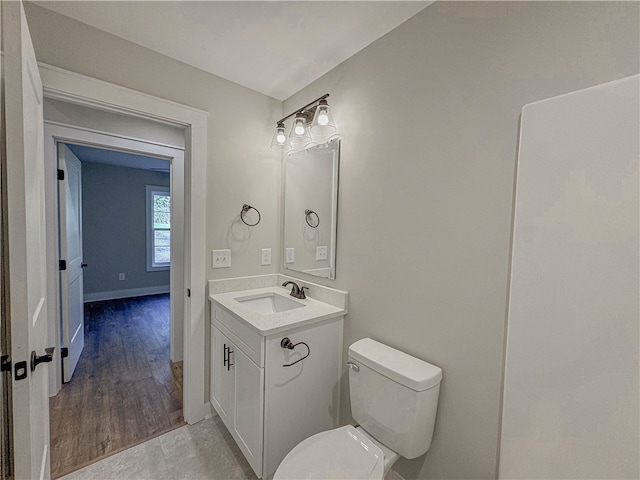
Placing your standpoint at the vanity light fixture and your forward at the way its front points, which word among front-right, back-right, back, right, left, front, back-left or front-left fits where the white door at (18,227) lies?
front

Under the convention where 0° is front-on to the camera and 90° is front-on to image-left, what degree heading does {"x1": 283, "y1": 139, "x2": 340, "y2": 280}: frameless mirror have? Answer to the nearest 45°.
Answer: approximately 45°

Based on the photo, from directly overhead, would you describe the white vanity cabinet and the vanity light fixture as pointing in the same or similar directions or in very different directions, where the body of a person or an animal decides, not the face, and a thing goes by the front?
same or similar directions

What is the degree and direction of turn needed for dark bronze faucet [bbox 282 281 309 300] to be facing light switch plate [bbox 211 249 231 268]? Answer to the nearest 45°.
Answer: approximately 45° to its right

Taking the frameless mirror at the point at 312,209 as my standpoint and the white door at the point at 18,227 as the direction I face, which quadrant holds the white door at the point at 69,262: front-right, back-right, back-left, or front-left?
front-right

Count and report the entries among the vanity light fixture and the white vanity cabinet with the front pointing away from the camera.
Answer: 0

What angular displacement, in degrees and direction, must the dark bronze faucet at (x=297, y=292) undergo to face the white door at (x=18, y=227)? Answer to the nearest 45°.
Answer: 0° — it already faces it

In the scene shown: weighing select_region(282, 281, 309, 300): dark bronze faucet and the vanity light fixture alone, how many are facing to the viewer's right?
0

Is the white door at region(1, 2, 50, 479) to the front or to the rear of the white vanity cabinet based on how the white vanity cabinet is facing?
to the front

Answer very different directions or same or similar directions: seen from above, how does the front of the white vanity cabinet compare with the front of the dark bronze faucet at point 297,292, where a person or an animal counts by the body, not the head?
same or similar directions

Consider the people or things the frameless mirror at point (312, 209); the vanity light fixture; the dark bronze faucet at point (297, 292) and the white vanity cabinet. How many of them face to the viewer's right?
0

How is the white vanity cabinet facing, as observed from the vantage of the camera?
facing the viewer and to the left of the viewer

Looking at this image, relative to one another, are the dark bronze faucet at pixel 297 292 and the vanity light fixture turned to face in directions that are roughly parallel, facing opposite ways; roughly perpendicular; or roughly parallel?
roughly parallel
